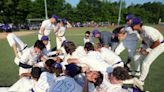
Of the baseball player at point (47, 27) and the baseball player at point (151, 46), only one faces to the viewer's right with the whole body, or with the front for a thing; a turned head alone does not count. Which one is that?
the baseball player at point (47, 27)

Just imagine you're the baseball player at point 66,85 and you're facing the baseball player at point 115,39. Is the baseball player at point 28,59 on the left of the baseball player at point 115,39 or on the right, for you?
left

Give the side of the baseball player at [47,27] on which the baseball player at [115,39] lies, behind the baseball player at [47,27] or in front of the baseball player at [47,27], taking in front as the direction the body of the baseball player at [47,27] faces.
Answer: in front

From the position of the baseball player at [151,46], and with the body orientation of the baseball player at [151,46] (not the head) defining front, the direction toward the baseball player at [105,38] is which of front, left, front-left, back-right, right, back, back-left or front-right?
front-right

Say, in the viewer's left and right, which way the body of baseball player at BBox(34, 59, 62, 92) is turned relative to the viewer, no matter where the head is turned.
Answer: facing away from the viewer and to the right of the viewer

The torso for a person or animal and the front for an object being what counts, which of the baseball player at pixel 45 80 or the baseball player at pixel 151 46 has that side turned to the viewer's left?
the baseball player at pixel 151 46

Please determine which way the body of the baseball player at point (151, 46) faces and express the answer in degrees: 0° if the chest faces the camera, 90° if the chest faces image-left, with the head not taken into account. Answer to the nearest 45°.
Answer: approximately 90°

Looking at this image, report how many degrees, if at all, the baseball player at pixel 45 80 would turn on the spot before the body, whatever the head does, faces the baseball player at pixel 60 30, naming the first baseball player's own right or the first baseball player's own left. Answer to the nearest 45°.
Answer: approximately 45° to the first baseball player's own left

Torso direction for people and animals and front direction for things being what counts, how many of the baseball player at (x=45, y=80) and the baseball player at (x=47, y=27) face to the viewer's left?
0

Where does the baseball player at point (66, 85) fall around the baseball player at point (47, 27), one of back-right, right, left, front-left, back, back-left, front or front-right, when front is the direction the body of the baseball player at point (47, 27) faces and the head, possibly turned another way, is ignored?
right
